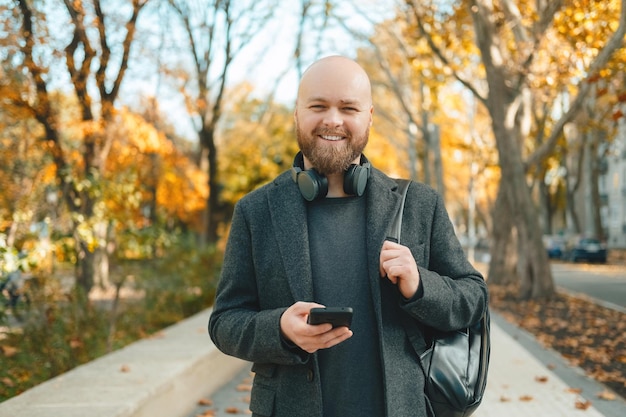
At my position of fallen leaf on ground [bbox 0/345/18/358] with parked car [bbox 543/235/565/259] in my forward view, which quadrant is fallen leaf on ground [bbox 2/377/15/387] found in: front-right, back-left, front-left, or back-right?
back-right

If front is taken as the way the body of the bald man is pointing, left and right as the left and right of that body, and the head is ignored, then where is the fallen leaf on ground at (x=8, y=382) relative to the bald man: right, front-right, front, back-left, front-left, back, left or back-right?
back-right

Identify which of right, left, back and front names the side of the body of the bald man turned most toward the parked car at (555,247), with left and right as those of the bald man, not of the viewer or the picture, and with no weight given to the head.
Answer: back

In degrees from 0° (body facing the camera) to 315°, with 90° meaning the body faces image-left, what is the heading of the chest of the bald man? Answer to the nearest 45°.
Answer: approximately 0°

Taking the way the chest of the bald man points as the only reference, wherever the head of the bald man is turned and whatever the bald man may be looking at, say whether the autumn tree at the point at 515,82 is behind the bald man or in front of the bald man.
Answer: behind

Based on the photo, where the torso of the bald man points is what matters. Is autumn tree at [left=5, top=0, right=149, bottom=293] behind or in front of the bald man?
behind

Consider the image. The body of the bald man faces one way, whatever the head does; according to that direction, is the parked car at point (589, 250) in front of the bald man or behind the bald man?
behind
